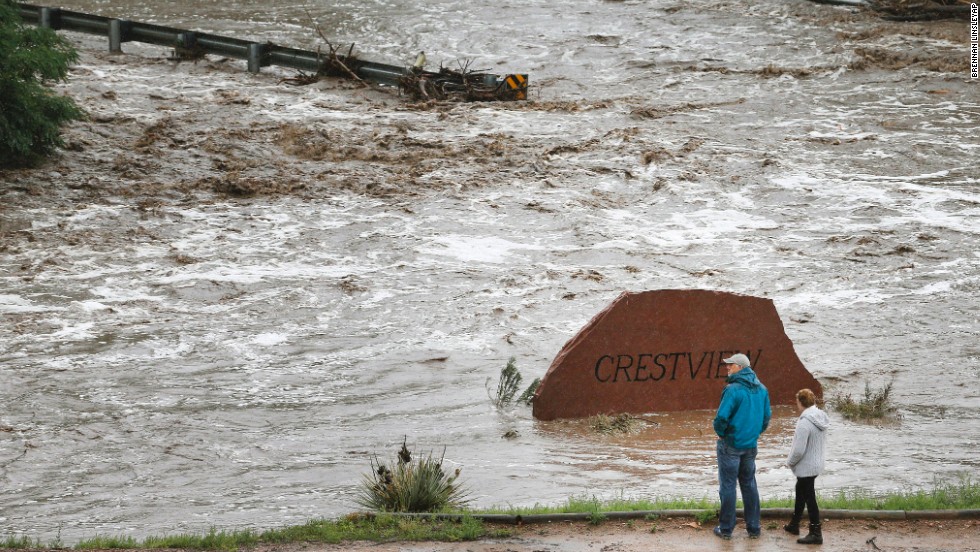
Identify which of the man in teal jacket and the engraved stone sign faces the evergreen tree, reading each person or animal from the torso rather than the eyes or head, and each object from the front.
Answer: the man in teal jacket

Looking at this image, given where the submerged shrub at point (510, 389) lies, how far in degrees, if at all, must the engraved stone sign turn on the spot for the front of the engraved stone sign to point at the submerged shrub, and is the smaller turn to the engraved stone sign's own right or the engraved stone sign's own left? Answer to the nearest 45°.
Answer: approximately 90° to the engraved stone sign's own right

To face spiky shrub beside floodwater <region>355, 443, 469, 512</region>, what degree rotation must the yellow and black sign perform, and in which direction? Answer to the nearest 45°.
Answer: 0° — it already faces it

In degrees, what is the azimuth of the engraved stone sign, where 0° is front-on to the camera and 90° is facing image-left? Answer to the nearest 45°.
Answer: approximately 0°

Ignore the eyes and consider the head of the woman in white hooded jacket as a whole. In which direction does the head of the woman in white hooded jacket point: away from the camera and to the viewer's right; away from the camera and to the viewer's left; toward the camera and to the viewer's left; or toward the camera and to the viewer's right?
away from the camera and to the viewer's left

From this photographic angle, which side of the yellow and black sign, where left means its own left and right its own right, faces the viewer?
front

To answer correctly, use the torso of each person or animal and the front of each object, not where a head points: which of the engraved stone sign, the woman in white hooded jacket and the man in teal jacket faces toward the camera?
the engraved stone sign

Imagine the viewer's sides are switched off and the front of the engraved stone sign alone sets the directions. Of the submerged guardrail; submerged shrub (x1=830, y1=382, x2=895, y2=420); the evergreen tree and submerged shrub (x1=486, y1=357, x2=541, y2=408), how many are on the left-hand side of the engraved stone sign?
1

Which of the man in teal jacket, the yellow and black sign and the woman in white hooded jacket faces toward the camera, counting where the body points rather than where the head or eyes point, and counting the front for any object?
the yellow and black sign

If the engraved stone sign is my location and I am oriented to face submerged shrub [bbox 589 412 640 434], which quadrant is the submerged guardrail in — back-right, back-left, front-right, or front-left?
back-right

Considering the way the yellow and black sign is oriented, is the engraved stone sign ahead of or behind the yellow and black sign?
ahead

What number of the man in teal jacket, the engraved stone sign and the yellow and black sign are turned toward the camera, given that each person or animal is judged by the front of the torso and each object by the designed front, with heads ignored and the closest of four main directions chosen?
2

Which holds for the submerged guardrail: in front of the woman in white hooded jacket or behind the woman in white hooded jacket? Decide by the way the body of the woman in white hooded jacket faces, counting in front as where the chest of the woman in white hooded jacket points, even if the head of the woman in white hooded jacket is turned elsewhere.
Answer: in front
